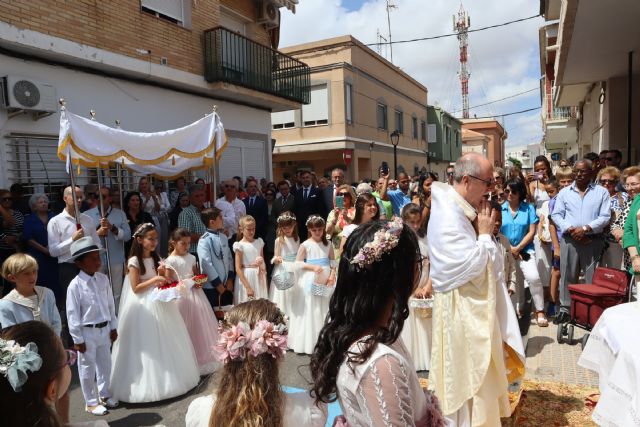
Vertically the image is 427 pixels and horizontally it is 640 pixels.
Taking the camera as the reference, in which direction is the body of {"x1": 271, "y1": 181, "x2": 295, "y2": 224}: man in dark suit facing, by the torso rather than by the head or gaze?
toward the camera

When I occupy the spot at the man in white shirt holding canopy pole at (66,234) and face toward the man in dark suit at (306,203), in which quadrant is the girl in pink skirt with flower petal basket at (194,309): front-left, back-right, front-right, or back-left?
front-right

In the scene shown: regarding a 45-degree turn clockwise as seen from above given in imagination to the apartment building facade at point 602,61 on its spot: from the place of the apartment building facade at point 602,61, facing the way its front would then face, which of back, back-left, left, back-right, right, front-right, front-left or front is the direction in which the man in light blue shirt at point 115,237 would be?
left

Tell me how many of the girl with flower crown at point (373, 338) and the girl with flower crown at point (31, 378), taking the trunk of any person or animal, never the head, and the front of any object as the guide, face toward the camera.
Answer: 0

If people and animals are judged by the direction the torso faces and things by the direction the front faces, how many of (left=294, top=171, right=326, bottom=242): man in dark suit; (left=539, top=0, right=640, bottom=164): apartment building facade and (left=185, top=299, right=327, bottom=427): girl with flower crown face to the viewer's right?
0

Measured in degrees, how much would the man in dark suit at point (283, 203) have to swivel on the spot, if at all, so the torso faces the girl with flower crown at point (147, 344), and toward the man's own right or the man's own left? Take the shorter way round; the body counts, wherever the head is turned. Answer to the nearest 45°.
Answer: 0° — they already face them

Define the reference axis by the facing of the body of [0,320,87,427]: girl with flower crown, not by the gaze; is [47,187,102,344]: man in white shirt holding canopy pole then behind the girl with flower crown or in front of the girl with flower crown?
in front

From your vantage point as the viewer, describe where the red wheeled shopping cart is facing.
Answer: facing the viewer and to the left of the viewer

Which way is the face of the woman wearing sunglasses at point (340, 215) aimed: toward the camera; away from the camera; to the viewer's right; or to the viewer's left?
toward the camera

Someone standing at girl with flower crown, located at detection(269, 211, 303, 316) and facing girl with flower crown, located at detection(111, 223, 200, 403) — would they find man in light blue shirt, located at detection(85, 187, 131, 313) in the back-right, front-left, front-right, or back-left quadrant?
front-right

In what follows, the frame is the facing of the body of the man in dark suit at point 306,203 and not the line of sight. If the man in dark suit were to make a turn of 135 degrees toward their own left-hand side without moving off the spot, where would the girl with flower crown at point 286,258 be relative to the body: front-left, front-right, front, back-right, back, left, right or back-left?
back-right

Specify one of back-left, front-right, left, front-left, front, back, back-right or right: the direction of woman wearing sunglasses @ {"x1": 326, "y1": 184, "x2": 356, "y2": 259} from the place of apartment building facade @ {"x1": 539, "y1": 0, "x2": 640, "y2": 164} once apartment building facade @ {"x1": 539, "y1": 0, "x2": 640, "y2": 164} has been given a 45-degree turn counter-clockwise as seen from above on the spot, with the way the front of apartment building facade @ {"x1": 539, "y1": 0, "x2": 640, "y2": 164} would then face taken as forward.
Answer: front

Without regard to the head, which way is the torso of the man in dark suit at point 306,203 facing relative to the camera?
toward the camera

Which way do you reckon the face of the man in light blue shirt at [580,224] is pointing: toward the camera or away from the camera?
toward the camera

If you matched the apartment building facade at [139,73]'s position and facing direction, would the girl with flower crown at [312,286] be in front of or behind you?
in front

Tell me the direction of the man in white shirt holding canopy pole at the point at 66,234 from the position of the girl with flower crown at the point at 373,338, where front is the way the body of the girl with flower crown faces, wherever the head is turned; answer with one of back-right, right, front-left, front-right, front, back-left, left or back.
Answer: left

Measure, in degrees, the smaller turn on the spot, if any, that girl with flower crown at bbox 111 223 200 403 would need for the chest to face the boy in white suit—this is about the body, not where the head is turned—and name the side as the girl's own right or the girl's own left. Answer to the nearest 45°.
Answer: approximately 90° to the girl's own right
